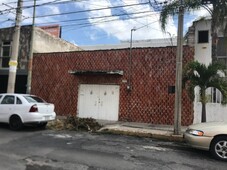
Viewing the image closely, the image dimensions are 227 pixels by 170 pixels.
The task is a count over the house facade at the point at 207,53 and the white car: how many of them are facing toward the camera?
1

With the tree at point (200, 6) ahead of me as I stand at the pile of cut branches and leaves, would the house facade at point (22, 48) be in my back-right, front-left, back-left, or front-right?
back-left

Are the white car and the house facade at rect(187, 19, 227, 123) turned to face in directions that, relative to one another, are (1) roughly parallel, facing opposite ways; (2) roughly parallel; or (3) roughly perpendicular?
roughly perpendicular

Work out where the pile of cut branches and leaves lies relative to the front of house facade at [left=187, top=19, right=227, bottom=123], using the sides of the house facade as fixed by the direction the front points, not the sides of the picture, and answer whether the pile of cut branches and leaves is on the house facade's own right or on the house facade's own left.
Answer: on the house facade's own right

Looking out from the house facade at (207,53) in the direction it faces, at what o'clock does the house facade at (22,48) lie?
the house facade at (22,48) is roughly at 3 o'clock from the house facade at (207,53).

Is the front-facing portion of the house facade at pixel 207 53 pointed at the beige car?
yes

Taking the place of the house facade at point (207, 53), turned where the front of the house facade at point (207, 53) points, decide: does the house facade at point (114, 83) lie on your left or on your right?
on your right
